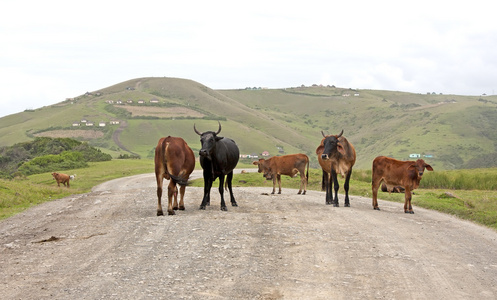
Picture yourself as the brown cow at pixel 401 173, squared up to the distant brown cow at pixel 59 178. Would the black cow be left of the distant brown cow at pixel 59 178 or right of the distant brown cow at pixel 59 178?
left

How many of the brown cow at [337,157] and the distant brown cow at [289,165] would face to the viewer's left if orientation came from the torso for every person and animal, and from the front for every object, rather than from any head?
1

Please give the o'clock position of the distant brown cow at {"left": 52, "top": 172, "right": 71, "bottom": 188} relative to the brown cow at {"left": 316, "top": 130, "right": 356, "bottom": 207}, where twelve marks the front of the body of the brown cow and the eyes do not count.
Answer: The distant brown cow is roughly at 4 o'clock from the brown cow.

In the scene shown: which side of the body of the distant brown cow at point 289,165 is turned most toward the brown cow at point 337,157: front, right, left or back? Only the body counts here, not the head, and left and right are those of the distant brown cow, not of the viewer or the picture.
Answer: left

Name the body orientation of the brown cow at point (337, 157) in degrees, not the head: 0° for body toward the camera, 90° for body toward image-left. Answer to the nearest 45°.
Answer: approximately 0°

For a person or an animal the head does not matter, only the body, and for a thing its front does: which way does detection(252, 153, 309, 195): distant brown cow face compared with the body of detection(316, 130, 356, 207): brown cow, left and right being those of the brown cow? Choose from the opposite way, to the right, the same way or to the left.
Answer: to the right

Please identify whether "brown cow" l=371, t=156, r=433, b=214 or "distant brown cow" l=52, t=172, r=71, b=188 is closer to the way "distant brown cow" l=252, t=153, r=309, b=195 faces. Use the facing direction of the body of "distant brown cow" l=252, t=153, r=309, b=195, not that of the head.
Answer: the distant brown cow

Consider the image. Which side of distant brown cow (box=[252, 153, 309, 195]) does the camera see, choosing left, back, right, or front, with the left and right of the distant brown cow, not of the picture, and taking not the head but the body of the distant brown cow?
left

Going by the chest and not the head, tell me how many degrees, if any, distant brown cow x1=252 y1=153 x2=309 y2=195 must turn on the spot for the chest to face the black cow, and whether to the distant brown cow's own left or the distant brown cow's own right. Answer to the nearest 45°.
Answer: approximately 90° to the distant brown cow's own left

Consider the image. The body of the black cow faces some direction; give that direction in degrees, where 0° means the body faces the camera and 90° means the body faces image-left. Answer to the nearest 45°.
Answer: approximately 45°
